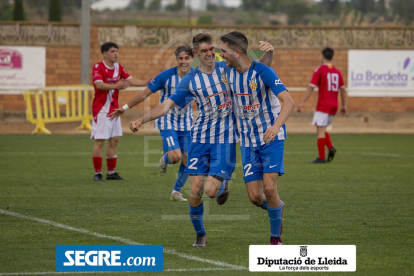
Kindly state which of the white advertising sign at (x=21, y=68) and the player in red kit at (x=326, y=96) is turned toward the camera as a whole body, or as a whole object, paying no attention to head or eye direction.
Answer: the white advertising sign

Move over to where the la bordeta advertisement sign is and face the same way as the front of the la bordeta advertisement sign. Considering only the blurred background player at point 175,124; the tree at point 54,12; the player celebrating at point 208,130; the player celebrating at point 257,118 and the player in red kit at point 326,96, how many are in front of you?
4

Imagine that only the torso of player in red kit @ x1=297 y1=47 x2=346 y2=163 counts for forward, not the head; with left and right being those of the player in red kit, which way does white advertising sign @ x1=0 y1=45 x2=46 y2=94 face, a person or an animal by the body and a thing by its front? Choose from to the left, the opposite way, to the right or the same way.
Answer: the opposite way

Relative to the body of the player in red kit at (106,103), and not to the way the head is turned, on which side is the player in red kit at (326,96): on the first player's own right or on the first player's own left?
on the first player's own left

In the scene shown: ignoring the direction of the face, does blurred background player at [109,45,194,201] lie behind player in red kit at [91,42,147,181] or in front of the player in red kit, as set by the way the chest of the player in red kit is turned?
in front

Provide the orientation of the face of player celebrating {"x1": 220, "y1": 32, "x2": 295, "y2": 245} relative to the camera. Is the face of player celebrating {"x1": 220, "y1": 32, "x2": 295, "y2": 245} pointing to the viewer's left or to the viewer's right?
to the viewer's left

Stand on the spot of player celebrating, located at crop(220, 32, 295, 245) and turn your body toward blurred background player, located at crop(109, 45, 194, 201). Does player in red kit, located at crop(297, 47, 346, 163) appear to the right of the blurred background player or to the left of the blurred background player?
right

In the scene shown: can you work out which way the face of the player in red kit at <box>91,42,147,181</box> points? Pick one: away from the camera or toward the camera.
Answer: toward the camera

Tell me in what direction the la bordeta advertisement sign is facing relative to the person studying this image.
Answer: facing the viewer

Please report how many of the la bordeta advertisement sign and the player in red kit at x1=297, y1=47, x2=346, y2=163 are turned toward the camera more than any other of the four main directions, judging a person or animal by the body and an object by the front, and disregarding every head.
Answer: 1

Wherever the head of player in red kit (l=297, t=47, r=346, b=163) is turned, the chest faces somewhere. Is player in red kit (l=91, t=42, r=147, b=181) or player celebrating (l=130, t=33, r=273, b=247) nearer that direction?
the player in red kit

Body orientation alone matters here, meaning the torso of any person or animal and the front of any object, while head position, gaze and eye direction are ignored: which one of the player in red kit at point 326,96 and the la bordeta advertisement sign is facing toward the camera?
the la bordeta advertisement sign

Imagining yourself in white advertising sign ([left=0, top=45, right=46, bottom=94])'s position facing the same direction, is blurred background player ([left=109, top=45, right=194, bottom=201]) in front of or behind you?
in front

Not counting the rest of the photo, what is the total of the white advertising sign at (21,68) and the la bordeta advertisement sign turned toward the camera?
2

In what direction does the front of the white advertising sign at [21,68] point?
toward the camera

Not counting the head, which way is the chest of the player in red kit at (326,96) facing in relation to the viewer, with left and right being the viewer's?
facing away from the viewer and to the left of the viewer

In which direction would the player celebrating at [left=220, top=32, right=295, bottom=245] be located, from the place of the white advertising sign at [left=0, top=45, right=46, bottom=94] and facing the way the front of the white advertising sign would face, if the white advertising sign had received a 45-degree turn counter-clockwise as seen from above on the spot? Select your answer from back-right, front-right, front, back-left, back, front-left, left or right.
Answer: front-right

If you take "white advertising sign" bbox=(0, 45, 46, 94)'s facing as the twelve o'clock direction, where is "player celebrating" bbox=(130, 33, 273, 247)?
The player celebrating is roughly at 12 o'clock from the white advertising sign.

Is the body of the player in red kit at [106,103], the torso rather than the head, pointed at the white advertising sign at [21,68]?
no

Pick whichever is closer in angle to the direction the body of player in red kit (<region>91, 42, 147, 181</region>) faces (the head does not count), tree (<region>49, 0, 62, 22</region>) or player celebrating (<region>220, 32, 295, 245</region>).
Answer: the player celebrating

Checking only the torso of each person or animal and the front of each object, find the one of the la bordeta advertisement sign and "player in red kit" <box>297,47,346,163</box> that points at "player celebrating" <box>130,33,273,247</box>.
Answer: the la bordeta advertisement sign
